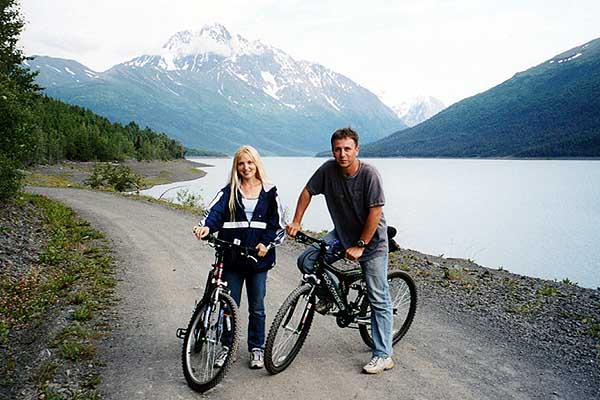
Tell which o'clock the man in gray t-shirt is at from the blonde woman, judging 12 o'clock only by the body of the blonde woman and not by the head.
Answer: The man in gray t-shirt is roughly at 9 o'clock from the blonde woman.

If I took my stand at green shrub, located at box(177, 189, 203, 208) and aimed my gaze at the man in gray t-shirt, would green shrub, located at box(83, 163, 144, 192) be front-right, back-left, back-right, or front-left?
back-right

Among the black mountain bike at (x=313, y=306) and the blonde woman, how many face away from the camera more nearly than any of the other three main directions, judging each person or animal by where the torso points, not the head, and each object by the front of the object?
0

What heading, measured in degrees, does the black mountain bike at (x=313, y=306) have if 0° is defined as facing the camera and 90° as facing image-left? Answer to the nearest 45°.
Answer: approximately 45°

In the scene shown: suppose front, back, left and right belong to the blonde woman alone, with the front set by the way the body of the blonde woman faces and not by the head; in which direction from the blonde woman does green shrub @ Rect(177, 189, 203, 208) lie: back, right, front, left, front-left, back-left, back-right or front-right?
back

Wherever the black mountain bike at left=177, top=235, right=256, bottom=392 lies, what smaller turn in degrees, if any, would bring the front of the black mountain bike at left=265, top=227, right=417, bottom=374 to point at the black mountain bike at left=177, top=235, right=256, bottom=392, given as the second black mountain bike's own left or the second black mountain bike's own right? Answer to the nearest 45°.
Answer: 0° — it already faces it

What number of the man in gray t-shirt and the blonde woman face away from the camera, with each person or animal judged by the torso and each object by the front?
0

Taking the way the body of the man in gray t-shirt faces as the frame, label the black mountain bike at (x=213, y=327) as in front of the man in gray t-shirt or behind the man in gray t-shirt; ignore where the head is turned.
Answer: in front

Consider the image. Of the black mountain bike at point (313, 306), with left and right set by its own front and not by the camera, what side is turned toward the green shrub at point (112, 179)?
right
